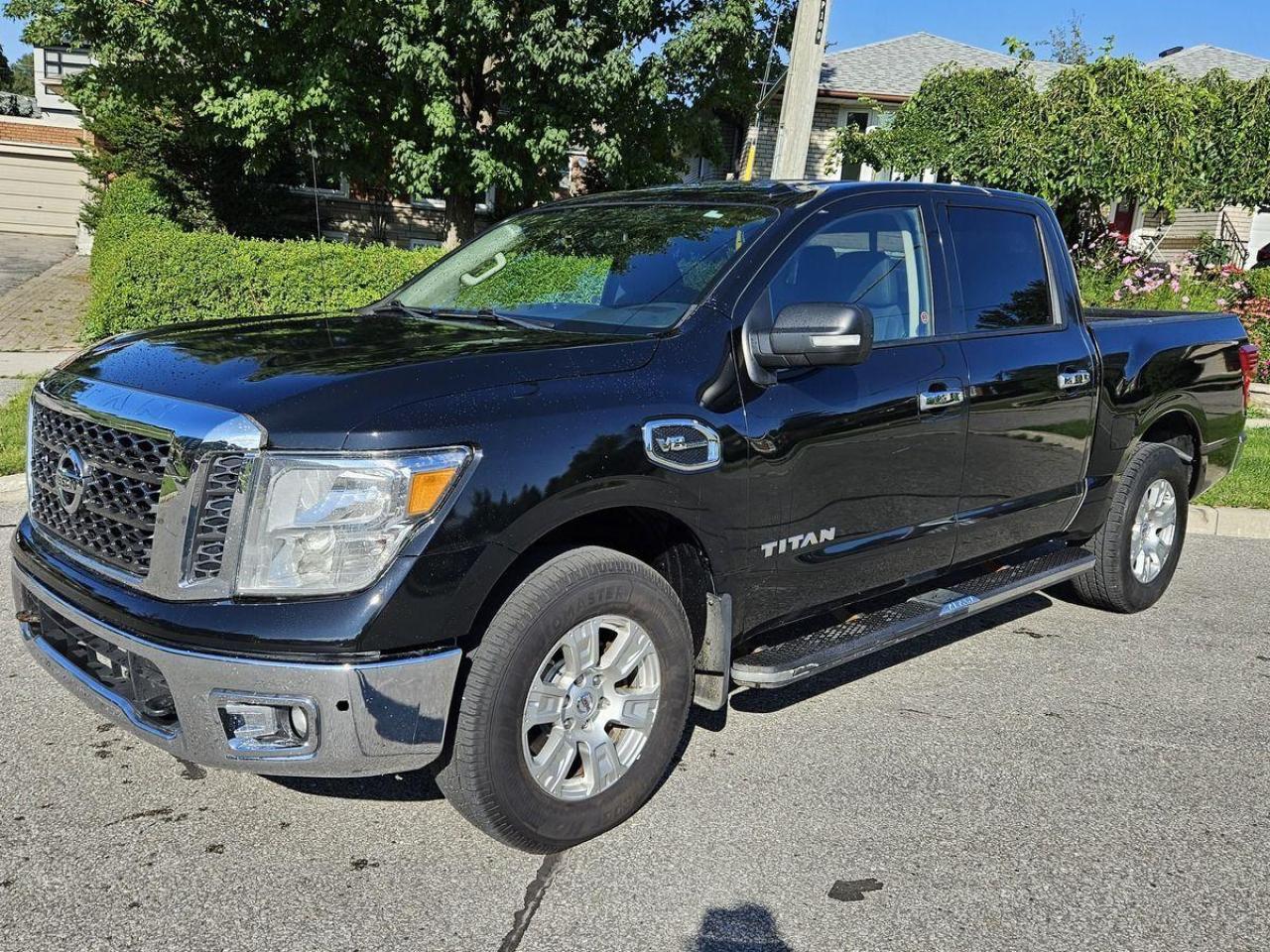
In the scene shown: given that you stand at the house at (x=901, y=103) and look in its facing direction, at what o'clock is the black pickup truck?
The black pickup truck is roughly at 12 o'clock from the house.

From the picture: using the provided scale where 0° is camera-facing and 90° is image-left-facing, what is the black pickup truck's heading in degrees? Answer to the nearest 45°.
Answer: approximately 45°

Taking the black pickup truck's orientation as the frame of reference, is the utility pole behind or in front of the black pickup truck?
behind

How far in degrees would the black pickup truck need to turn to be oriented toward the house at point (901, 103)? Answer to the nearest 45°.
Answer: approximately 135° to its right

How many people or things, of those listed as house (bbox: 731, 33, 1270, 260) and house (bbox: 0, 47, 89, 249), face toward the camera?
2

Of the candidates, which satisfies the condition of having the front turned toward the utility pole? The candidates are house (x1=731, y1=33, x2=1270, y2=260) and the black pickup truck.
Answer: the house

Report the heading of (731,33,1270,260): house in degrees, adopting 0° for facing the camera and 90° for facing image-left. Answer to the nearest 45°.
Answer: approximately 0°

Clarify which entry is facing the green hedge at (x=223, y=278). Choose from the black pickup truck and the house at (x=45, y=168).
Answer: the house
